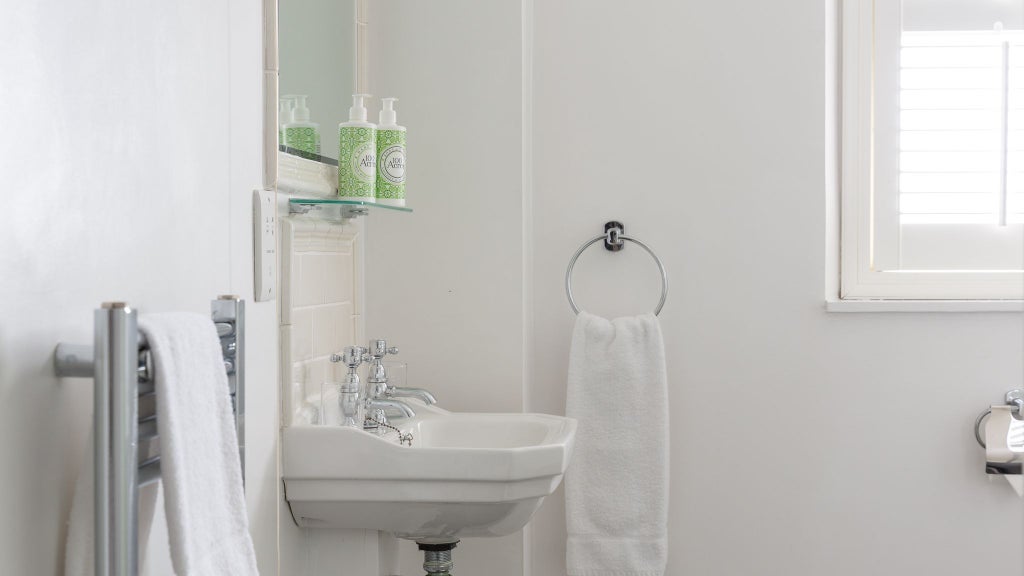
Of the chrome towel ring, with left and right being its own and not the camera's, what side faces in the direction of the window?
left

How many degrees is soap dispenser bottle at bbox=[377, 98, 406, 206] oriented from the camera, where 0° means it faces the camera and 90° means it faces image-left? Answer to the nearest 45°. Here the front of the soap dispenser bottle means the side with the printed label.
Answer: approximately 315°

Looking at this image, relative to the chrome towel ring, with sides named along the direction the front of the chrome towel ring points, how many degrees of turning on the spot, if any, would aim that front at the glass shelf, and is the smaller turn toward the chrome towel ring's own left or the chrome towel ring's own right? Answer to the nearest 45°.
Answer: approximately 45° to the chrome towel ring's own right

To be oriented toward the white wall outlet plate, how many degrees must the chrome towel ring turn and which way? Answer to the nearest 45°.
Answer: approximately 45° to its right

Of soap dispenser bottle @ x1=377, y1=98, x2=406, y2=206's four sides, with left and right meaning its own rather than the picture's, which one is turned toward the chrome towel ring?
left

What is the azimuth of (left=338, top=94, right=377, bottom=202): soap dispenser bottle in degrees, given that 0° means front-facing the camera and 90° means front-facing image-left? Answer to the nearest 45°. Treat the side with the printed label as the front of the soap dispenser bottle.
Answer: approximately 315°

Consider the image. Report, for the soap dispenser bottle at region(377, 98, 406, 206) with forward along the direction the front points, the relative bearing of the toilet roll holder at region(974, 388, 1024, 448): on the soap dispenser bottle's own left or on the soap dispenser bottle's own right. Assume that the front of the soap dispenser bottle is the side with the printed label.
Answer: on the soap dispenser bottle's own left
